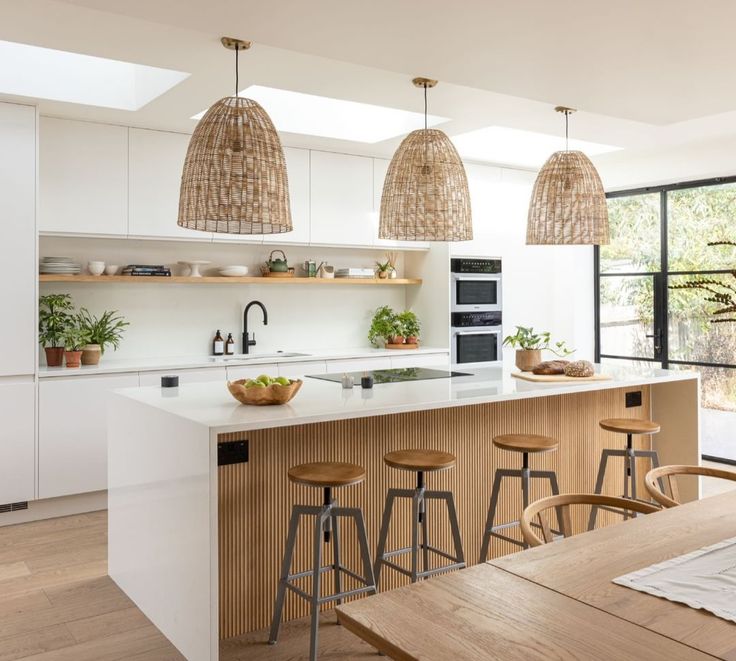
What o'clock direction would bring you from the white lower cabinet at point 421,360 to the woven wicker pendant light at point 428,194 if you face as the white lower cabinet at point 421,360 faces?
The woven wicker pendant light is roughly at 12 o'clock from the white lower cabinet.

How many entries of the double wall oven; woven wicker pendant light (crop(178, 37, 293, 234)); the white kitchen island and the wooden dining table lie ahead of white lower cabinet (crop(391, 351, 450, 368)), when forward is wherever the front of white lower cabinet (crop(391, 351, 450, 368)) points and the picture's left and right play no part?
3

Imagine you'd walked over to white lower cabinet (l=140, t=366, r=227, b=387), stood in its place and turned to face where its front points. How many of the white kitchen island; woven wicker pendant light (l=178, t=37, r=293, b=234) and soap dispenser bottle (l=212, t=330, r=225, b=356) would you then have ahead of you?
2

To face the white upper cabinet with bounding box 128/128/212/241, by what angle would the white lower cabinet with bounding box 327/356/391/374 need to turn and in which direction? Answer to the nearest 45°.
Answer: approximately 45° to its right

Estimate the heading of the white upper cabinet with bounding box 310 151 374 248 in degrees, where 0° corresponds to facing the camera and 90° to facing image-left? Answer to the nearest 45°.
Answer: approximately 315°

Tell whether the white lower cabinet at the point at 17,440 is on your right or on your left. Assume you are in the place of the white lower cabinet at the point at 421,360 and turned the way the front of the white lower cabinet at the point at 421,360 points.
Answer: on your right
